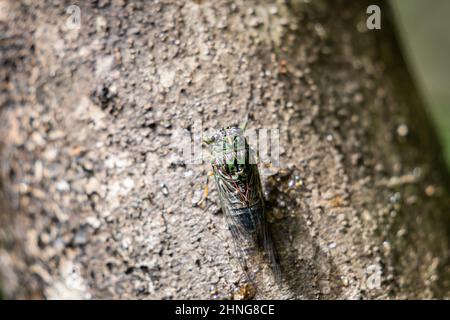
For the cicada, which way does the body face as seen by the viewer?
away from the camera
